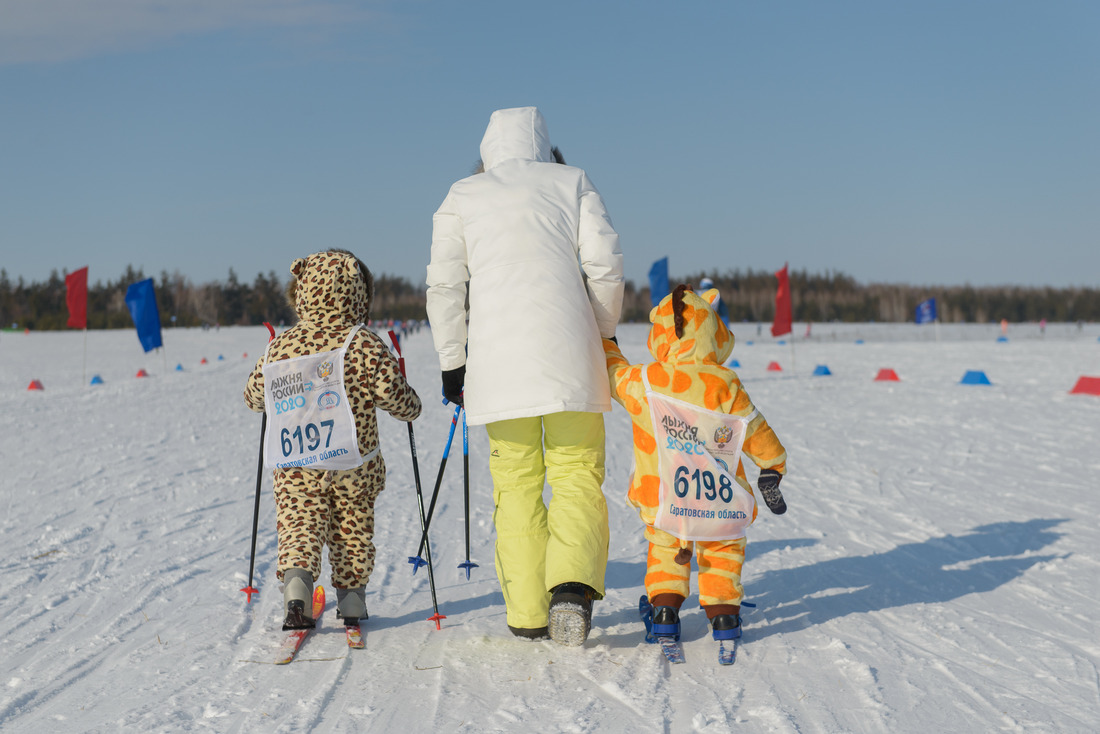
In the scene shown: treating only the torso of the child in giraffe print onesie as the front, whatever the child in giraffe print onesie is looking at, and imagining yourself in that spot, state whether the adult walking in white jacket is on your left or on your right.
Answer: on your left

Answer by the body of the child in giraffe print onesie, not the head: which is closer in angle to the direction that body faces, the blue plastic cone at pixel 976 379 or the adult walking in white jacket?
the blue plastic cone

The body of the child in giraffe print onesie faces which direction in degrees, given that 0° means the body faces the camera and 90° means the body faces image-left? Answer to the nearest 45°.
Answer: approximately 180°

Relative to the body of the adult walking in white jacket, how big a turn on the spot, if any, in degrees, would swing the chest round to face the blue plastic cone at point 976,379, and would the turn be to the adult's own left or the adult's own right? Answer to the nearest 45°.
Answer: approximately 45° to the adult's own right

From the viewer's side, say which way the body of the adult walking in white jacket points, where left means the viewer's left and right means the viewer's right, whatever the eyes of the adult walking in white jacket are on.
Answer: facing away from the viewer

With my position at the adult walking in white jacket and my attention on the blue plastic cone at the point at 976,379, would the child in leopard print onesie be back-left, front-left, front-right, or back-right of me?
back-left

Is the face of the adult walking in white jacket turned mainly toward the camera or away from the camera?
away from the camera

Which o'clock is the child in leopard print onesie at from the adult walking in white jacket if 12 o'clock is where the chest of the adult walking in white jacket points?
The child in leopard print onesie is roughly at 9 o'clock from the adult walking in white jacket.

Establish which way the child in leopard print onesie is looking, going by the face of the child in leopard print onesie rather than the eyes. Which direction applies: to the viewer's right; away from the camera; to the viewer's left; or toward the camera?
away from the camera

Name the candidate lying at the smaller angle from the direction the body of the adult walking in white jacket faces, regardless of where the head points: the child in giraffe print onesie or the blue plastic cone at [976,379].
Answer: the blue plastic cone
